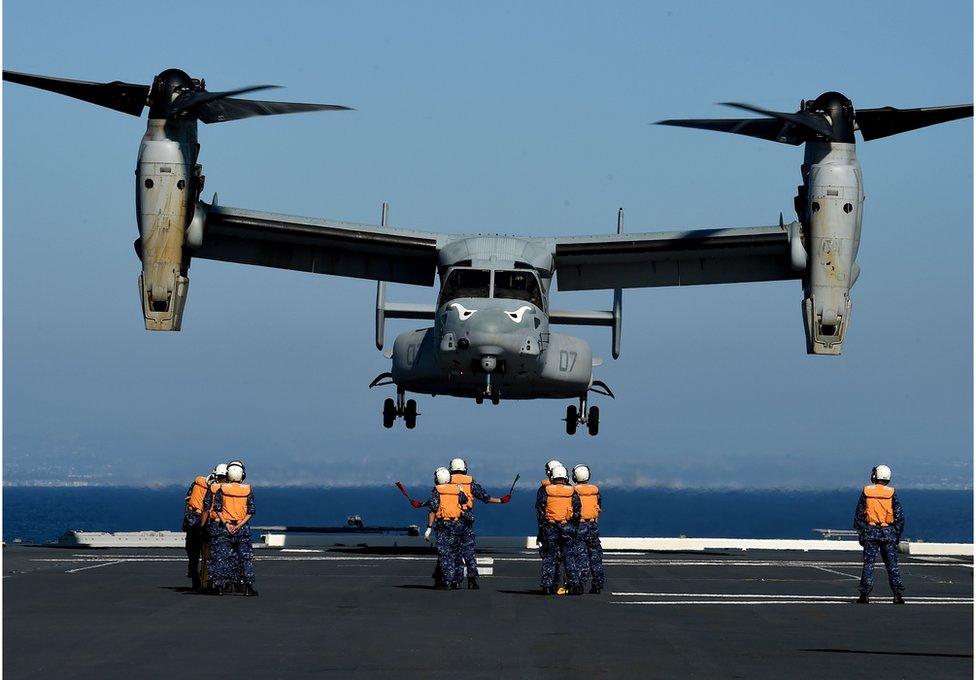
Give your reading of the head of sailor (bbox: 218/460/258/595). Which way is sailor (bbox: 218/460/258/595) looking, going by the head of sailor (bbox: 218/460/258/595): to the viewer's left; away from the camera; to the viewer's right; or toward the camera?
away from the camera

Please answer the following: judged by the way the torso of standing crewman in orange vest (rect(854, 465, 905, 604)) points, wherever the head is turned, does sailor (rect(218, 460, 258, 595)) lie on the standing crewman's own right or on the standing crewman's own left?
on the standing crewman's own left

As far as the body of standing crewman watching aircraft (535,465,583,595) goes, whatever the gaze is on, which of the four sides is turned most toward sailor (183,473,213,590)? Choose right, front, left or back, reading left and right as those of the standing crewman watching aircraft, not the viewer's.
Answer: left

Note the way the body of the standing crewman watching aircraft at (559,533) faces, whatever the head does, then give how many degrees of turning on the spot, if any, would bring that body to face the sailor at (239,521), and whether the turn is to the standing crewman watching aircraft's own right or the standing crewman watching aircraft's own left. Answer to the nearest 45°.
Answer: approximately 90° to the standing crewman watching aircraft's own left

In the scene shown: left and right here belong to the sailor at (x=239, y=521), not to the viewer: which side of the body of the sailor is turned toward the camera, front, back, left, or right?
back

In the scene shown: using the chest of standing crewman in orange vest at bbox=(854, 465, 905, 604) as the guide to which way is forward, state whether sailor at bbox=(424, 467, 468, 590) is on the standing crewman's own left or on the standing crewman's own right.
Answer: on the standing crewman's own left

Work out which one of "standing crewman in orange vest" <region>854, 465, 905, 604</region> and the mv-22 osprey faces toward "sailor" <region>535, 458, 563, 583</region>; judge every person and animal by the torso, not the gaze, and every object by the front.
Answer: the mv-22 osprey

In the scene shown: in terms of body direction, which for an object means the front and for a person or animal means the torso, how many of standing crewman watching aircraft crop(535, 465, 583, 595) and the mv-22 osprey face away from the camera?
1

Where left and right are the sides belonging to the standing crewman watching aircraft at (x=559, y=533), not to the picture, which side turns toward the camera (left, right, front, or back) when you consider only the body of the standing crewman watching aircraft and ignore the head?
back

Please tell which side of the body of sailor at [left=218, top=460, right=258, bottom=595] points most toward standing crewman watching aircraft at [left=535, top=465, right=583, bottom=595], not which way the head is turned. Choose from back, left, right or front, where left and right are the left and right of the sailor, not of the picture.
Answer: right

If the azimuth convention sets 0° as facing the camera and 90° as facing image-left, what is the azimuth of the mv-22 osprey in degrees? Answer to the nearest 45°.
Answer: approximately 0°

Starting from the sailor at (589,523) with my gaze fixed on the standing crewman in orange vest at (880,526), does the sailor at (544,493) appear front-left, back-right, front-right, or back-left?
back-right

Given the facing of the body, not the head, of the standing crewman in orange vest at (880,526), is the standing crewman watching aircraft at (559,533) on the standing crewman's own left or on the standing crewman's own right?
on the standing crewman's own left

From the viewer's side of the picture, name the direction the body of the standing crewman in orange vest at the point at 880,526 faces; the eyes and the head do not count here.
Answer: away from the camera
